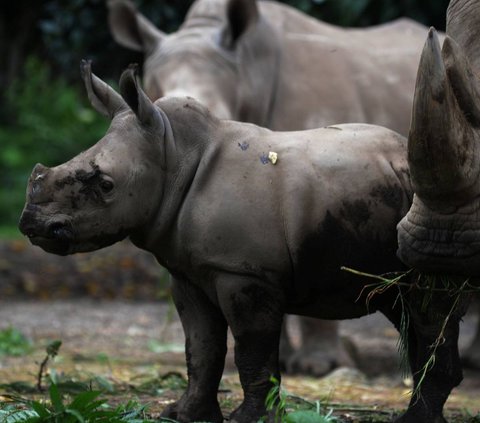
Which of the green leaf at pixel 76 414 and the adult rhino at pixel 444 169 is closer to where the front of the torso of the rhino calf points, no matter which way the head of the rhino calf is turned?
the green leaf

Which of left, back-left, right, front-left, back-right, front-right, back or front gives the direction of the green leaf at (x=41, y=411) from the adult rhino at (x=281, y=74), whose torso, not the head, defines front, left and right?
front-left

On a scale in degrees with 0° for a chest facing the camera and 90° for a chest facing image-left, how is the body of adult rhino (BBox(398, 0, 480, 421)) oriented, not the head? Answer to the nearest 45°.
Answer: approximately 45°

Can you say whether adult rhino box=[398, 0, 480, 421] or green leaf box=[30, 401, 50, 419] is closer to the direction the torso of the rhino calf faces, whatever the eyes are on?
the green leaf

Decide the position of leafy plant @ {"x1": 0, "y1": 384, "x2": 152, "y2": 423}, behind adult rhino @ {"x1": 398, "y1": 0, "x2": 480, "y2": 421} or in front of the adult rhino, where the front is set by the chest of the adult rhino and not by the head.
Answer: in front

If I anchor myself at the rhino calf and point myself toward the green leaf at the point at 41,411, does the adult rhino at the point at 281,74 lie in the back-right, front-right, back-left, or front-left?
back-right

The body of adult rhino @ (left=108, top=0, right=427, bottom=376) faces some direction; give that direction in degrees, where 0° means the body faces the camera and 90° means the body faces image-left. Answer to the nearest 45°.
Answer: approximately 45°

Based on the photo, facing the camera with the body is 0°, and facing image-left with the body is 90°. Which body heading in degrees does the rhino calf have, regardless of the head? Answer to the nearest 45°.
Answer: approximately 90°

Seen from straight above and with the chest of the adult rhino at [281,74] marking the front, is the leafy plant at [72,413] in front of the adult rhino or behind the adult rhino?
in front
